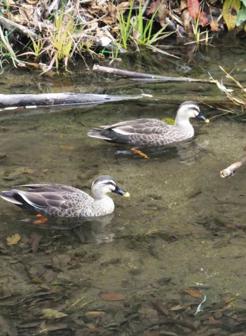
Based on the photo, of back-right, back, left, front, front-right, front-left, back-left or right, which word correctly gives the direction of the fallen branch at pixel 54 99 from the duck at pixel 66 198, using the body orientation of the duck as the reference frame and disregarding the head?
left

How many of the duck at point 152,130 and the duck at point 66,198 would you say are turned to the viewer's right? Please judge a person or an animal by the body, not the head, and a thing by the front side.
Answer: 2

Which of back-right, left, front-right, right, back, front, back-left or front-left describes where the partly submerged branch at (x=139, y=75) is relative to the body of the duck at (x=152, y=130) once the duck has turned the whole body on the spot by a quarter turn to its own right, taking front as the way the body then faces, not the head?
back

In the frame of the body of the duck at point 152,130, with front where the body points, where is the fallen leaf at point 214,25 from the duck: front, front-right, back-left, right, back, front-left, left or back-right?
left

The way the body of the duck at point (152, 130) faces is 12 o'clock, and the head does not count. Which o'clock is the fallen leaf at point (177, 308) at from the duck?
The fallen leaf is roughly at 3 o'clock from the duck.

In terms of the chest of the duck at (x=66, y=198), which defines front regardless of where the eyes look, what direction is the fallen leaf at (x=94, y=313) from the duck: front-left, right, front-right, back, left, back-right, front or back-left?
right

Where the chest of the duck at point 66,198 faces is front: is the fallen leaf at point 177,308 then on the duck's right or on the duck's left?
on the duck's right

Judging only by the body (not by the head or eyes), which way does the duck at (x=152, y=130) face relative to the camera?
to the viewer's right

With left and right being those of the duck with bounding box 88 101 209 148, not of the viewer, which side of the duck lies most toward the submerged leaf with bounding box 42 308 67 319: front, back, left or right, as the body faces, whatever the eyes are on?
right

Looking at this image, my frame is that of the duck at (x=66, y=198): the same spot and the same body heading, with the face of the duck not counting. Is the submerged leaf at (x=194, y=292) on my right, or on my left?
on my right

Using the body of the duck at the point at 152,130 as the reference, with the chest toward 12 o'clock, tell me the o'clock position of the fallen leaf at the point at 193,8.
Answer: The fallen leaf is roughly at 9 o'clock from the duck.

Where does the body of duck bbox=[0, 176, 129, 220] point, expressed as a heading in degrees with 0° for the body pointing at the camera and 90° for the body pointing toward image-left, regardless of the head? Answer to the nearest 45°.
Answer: approximately 270°

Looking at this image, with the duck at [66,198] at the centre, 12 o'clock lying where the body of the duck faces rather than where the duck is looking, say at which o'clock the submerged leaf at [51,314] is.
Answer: The submerged leaf is roughly at 3 o'clock from the duck.

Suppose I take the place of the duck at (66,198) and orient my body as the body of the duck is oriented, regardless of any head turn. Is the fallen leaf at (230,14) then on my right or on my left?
on my left

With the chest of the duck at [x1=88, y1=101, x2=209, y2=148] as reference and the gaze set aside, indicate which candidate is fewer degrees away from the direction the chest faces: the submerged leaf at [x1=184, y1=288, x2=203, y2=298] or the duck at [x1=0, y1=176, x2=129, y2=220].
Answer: the submerged leaf
